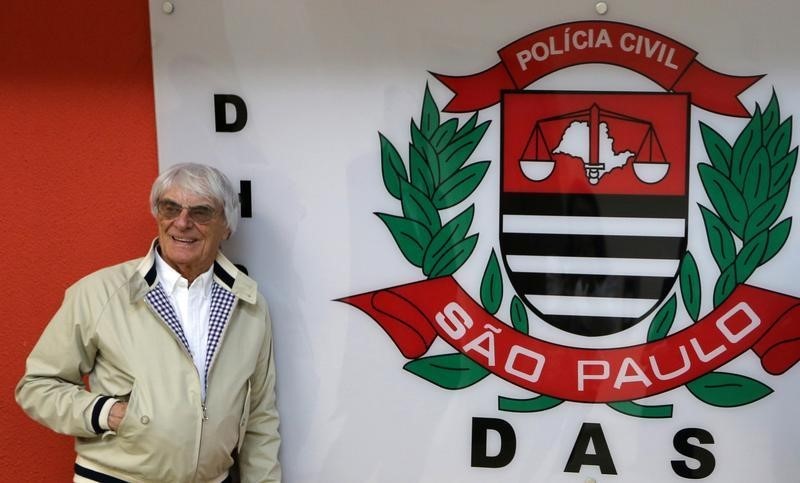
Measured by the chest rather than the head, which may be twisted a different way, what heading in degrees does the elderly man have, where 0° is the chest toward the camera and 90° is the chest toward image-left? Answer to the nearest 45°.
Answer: approximately 315°
